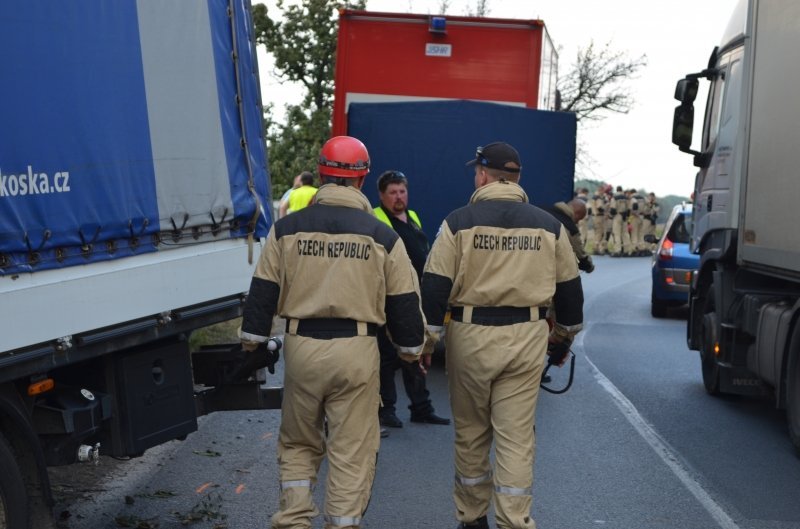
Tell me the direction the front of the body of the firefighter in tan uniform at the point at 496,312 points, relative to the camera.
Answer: away from the camera

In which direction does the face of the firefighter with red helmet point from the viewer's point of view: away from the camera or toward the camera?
away from the camera

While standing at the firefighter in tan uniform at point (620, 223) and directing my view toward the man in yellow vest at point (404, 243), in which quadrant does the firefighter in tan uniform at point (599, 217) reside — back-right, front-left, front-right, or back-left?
back-right

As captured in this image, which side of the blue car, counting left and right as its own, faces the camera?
back

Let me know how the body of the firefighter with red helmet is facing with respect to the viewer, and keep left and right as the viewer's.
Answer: facing away from the viewer

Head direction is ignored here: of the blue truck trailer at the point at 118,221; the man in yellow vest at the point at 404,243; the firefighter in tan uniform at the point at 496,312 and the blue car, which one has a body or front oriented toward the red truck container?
the firefighter in tan uniform
